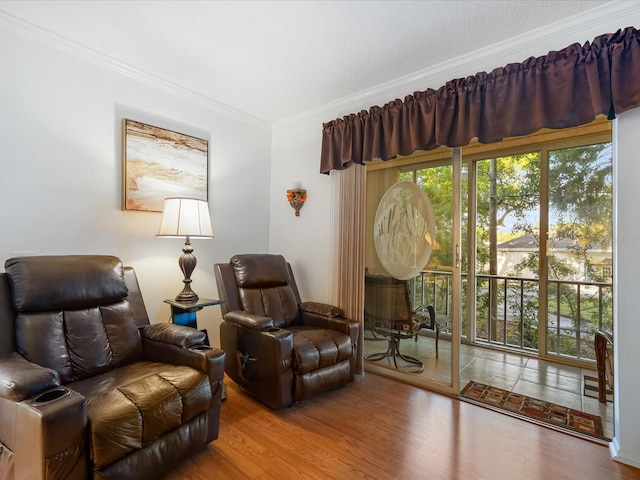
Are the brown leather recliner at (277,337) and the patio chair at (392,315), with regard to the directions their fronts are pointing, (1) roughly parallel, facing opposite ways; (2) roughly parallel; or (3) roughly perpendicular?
roughly perpendicular

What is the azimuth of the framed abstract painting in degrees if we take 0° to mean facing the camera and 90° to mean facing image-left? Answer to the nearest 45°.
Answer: approximately 315°

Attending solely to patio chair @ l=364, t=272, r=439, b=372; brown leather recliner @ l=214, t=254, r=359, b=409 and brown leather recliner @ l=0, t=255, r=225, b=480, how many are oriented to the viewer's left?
0

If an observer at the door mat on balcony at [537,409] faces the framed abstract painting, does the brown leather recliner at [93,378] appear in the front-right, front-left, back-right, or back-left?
front-left

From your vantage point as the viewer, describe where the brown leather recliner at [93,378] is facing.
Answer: facing the viewer and to the right of the viewer

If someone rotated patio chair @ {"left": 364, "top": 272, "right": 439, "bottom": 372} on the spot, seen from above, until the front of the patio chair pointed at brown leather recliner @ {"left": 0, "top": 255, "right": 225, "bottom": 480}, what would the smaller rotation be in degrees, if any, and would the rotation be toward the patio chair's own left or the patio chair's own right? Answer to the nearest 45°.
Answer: approximately 180°

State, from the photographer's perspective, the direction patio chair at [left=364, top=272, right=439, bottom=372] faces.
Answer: facing away from the viewer and to the right of the viewer

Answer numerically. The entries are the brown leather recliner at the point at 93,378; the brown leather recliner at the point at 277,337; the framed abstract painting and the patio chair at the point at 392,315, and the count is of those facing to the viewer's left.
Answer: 0

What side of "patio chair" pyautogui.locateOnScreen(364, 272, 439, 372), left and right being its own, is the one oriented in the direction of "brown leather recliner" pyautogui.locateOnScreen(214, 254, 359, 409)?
back

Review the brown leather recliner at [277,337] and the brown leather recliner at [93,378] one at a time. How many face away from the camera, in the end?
0
